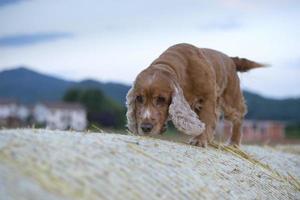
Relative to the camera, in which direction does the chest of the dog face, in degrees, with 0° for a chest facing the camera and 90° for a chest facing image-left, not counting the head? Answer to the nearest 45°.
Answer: approximately 45°
